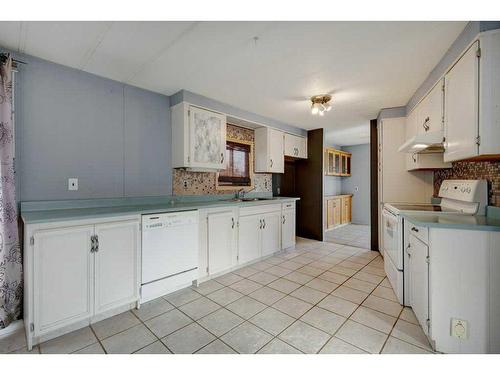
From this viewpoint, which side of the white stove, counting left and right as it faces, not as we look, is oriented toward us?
left

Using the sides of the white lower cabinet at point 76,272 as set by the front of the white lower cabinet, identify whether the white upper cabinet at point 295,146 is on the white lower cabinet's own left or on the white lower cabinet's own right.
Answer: on the white lower cabinet's own left

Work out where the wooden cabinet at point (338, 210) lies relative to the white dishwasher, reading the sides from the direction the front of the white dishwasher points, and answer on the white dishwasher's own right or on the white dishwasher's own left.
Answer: on the white dishwasher's own left

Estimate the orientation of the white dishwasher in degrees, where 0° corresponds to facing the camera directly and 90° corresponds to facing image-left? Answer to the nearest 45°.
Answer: approximately 315°

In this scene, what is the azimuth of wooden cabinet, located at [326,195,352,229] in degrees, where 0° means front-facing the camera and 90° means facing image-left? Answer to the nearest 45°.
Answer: approximately 315°

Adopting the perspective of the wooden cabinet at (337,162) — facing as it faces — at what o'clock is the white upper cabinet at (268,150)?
The white upper cabinet is roughly at 2 o'clock from the wooden cabinet.

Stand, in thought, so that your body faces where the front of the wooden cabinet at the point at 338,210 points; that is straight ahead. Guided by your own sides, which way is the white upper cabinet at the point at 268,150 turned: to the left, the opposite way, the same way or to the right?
the same way

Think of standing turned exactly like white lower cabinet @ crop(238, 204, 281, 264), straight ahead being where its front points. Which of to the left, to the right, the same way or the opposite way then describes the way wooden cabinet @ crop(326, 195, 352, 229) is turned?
the same way

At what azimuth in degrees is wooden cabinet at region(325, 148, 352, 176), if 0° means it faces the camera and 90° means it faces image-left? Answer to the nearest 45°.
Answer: approximately 315°

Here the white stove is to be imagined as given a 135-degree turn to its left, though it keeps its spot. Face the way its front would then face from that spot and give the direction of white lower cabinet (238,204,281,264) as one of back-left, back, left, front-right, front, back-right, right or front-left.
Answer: back-right

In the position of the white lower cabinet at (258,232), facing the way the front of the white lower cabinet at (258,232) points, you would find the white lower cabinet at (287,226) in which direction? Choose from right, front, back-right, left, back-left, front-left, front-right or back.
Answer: left

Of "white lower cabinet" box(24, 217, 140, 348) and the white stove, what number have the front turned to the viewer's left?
1

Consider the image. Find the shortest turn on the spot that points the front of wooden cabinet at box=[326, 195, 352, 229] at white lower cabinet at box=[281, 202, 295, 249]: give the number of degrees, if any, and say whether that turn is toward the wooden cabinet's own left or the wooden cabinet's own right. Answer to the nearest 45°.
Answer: approximately 45° to the wooden cabinet's own right

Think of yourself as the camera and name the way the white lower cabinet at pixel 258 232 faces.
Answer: facing the viewer and to the right of the viewer
